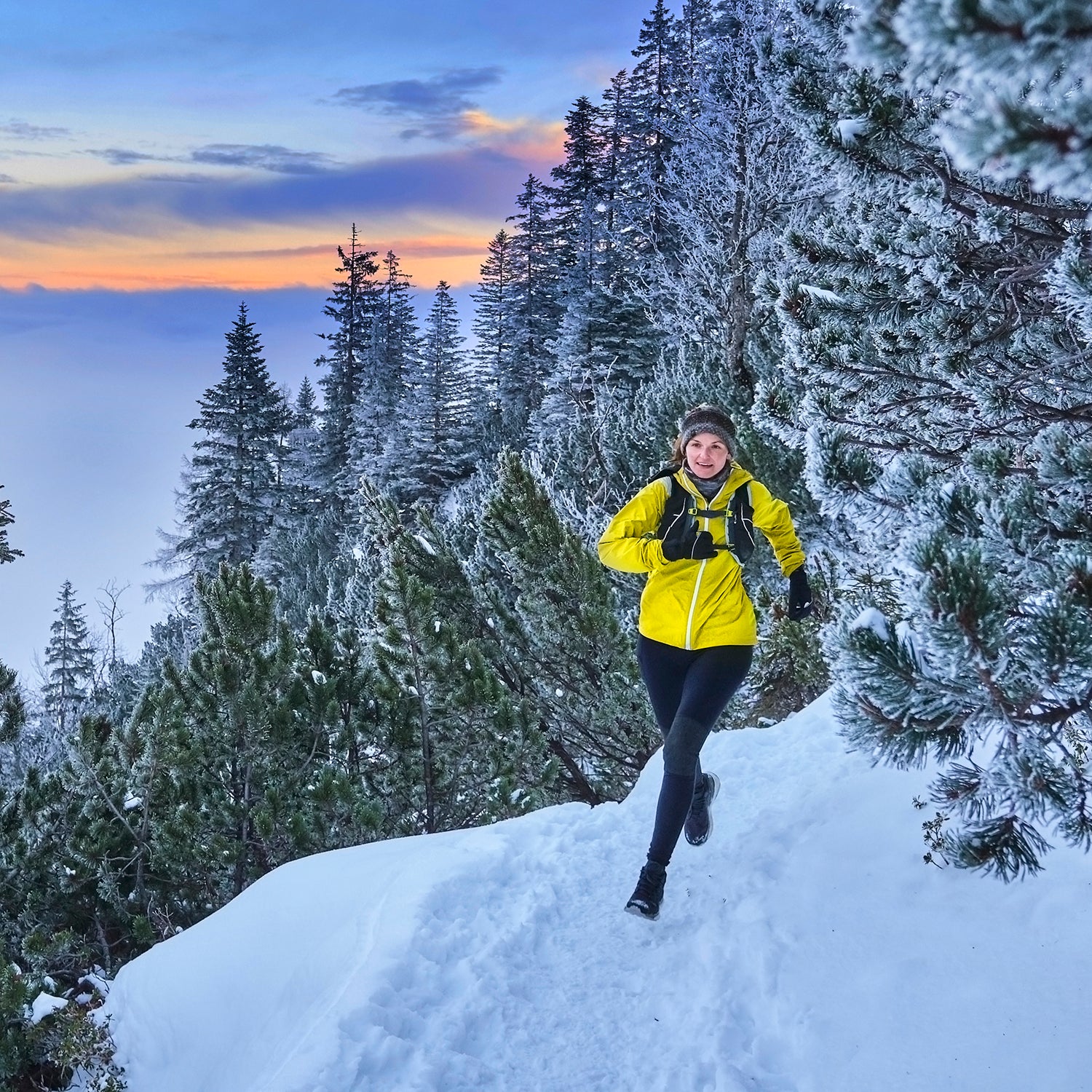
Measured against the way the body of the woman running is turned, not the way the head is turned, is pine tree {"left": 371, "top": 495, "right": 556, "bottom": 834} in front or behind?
behind

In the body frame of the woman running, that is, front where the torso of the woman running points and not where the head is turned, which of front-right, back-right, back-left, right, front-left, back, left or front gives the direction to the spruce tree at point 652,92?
back

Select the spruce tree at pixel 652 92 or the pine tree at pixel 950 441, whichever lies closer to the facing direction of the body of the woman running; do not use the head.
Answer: the pine tree

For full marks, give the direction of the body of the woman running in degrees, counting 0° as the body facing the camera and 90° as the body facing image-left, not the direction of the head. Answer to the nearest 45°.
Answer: approximately 0°

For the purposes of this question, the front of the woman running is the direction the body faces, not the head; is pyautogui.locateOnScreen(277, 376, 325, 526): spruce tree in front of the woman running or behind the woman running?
behind

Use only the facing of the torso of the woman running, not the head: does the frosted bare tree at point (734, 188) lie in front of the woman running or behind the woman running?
behind

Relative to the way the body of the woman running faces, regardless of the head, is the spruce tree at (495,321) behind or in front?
behind
